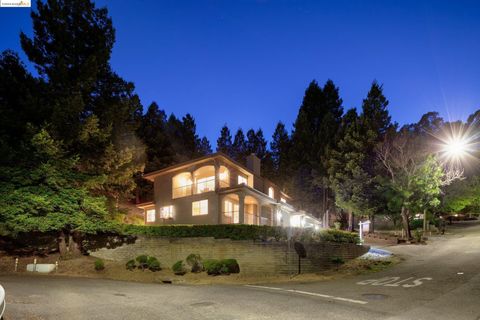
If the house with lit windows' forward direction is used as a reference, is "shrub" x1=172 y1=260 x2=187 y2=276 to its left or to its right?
on its right

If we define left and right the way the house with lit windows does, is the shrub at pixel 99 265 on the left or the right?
on its right

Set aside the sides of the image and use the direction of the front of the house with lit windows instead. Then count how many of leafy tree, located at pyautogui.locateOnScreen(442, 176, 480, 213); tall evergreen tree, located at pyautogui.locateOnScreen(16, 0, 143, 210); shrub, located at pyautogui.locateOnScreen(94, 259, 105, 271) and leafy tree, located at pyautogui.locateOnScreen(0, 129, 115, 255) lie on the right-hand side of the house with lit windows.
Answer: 3

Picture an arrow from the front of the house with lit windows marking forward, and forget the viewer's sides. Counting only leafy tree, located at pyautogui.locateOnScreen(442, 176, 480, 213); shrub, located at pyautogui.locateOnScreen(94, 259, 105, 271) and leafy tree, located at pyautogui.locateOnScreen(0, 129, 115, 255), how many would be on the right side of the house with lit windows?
2

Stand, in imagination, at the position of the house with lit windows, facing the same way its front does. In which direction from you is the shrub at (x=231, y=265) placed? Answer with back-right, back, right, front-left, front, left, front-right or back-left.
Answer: front-right

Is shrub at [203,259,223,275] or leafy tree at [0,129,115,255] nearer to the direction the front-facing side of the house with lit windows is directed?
the shrub

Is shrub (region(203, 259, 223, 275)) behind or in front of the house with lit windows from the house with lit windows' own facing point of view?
in front

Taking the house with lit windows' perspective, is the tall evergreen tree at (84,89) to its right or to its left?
on its right

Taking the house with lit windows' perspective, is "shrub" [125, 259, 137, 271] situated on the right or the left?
on its right

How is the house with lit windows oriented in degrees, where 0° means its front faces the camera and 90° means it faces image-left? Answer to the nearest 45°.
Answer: approximately 315°

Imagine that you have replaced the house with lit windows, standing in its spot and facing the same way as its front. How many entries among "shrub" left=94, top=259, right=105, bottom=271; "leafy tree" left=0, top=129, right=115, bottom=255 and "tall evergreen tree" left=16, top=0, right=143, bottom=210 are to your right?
3

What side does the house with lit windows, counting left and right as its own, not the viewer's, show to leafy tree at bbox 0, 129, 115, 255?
right
